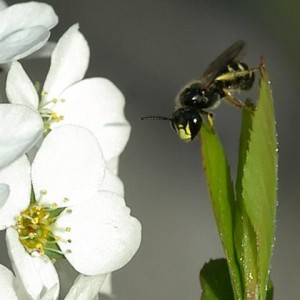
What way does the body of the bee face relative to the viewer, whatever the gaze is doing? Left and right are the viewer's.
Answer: facing the viewer and to the left of the viewer
